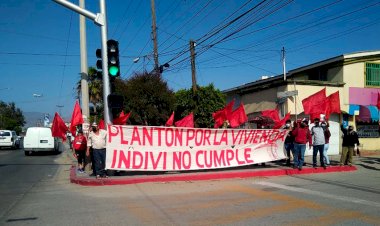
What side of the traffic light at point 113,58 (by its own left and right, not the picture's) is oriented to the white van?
back

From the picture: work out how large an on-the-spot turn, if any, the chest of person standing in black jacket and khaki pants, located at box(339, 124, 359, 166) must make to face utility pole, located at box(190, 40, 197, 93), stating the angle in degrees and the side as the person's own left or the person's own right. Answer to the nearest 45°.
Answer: approximately 135° to the person's own right

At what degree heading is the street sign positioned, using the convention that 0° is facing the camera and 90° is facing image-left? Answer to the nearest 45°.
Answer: approximately 0°

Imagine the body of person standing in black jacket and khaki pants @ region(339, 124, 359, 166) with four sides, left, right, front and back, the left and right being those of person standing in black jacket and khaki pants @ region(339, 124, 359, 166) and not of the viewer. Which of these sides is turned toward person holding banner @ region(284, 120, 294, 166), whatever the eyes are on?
right

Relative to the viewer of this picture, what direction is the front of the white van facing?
facing away from the viewer
